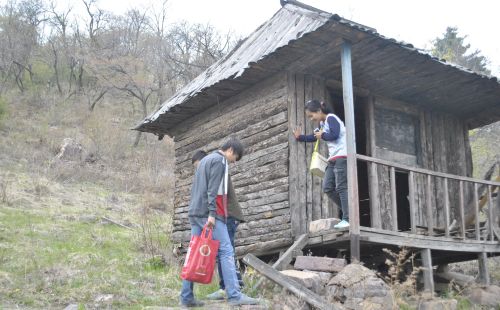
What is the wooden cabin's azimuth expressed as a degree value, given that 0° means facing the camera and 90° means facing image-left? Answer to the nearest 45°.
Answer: approximately 315°

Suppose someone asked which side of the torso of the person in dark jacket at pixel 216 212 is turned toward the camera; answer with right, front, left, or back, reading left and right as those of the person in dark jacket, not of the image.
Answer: right

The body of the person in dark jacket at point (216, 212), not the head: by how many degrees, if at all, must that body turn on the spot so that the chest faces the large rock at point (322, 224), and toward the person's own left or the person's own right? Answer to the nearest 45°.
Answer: approximately 45° to the person's own left

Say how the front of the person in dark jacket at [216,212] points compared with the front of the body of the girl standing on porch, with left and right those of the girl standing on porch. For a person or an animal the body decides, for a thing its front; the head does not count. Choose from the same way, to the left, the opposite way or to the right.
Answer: the opposite way

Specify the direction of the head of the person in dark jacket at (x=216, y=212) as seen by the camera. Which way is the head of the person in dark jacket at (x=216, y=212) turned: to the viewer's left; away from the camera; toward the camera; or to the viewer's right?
to the viewer's right

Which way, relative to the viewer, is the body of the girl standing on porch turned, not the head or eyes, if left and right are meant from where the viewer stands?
facing to the left of the viewer

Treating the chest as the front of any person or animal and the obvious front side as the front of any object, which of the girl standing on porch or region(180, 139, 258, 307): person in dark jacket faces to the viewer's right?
the person in dark jacket
